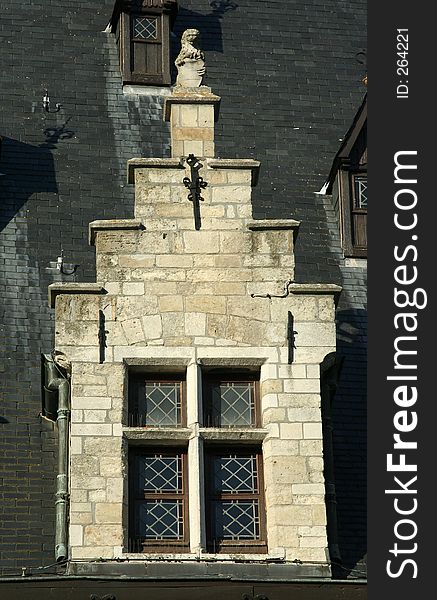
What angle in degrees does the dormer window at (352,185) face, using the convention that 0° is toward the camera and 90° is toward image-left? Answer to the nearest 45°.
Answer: approximately 0°
